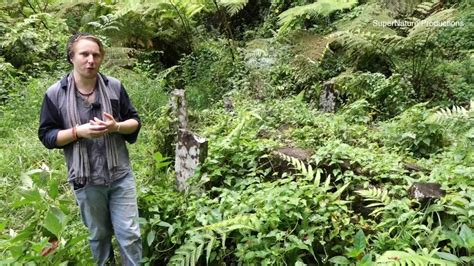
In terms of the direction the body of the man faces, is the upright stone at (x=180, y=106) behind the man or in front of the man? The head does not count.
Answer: behind

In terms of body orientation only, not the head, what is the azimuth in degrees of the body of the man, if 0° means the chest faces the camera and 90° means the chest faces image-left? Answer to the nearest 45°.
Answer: approximately 0°

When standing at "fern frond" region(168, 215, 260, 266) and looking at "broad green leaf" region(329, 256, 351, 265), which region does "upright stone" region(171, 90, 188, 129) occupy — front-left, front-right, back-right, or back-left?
back-left

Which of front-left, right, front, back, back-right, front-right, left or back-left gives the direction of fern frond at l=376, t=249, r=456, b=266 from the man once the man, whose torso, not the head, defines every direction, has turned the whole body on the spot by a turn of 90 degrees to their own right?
back-left

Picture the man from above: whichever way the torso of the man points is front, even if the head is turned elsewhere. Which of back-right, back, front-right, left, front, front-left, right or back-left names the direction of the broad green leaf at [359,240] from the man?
front-left

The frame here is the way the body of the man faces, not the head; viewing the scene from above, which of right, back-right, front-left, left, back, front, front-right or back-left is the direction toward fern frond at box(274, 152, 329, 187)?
left

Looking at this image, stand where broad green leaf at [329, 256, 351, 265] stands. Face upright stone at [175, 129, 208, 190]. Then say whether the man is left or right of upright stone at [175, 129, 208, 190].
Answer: left

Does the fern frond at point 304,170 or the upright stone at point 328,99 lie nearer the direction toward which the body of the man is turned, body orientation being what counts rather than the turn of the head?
the fern frond

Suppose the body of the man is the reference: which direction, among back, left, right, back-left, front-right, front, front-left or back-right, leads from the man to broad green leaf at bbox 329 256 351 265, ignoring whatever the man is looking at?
front-left
